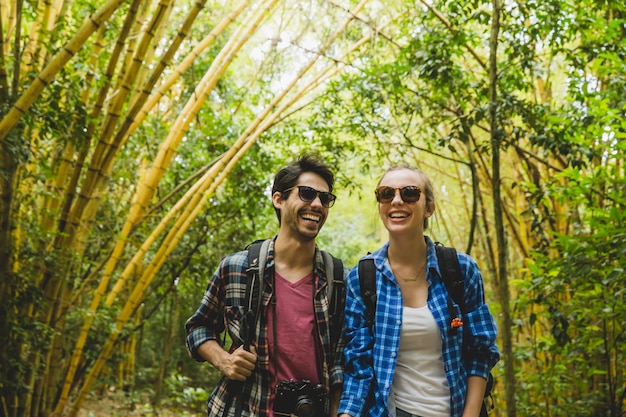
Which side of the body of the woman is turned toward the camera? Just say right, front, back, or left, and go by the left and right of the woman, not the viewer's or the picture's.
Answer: front

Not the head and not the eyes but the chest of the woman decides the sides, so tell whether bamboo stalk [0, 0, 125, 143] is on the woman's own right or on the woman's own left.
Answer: on the woman's own right

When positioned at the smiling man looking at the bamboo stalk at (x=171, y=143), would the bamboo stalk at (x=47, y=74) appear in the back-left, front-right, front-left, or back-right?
front-left

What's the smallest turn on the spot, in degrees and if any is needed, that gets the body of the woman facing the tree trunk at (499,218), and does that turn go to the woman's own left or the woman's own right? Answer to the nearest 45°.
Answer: approximately 180°

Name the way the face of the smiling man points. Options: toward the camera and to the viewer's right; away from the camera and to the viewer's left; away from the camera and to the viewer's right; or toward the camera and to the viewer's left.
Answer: toward the camera and to the viewer's right
